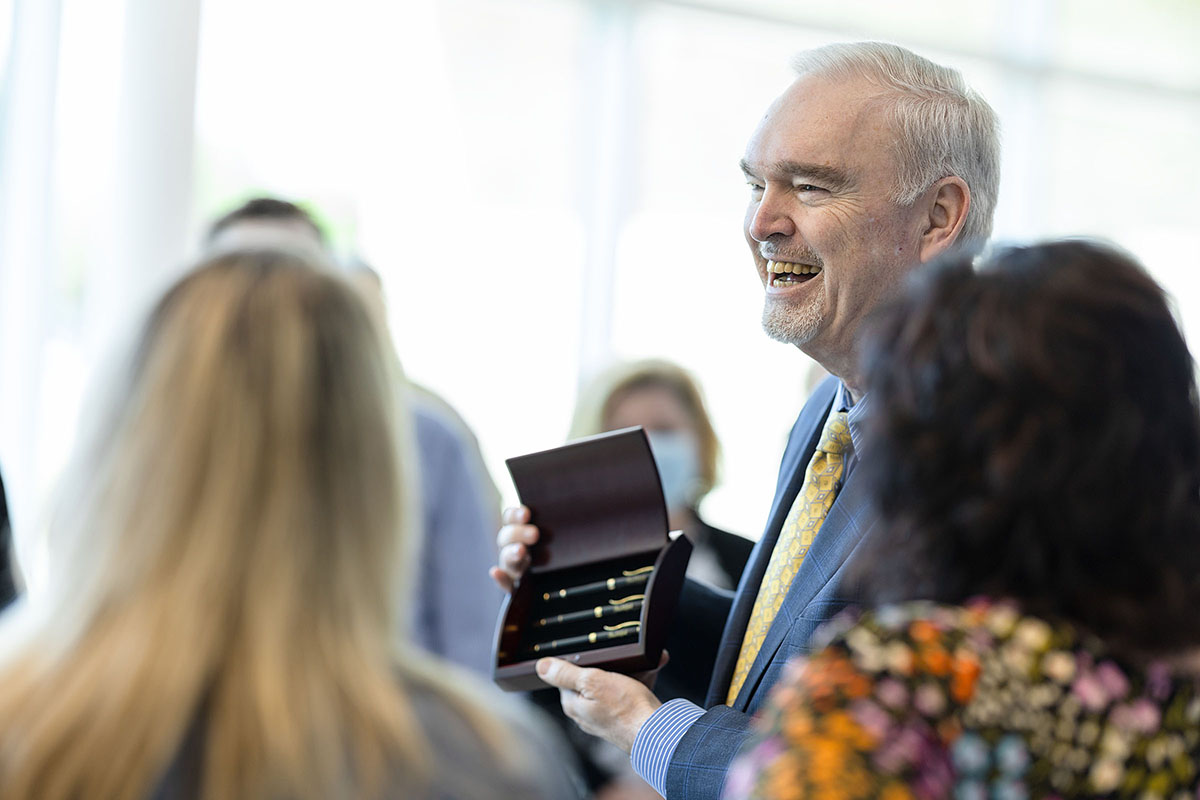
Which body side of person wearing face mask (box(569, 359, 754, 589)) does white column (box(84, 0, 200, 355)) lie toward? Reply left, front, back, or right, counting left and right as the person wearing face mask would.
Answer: right

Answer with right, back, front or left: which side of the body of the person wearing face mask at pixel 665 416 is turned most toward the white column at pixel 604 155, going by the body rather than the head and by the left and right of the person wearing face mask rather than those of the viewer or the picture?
back

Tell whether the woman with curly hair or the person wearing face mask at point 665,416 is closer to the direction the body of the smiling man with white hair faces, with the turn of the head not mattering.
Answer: the woman with curly hair

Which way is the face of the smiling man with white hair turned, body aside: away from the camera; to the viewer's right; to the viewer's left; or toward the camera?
to the viewer's left

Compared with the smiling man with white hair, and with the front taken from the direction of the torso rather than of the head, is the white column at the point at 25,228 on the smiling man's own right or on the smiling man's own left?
on the smiling man's own right

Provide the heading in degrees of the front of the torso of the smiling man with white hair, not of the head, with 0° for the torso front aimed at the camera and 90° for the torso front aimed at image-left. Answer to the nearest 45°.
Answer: approximately 45°

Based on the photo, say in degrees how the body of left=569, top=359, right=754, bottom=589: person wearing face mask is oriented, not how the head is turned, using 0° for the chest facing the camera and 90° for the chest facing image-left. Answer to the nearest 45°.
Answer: approximately 0°

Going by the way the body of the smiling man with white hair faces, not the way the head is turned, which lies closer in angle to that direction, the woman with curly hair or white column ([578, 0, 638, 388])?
the woman with curly hair

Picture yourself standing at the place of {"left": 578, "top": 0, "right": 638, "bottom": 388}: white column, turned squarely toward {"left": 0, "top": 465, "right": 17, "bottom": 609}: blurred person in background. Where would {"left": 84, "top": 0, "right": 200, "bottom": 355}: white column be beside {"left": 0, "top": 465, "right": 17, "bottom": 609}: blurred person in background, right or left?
right

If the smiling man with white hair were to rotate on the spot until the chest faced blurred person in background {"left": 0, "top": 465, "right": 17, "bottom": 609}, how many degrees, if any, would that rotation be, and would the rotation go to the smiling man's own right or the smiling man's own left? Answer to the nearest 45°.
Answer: approximately 45° to the smiling man's own right

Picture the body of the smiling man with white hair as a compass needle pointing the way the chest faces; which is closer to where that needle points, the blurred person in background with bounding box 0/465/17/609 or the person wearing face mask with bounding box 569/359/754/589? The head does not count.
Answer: the blurred person in background

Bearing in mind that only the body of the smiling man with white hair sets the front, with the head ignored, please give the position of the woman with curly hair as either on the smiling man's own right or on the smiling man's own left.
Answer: on the smiling man's own left

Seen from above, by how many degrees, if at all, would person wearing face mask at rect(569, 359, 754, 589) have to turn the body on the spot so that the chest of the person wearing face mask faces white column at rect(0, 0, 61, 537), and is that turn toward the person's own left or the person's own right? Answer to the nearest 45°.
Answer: approximately 90° to the person's own right
